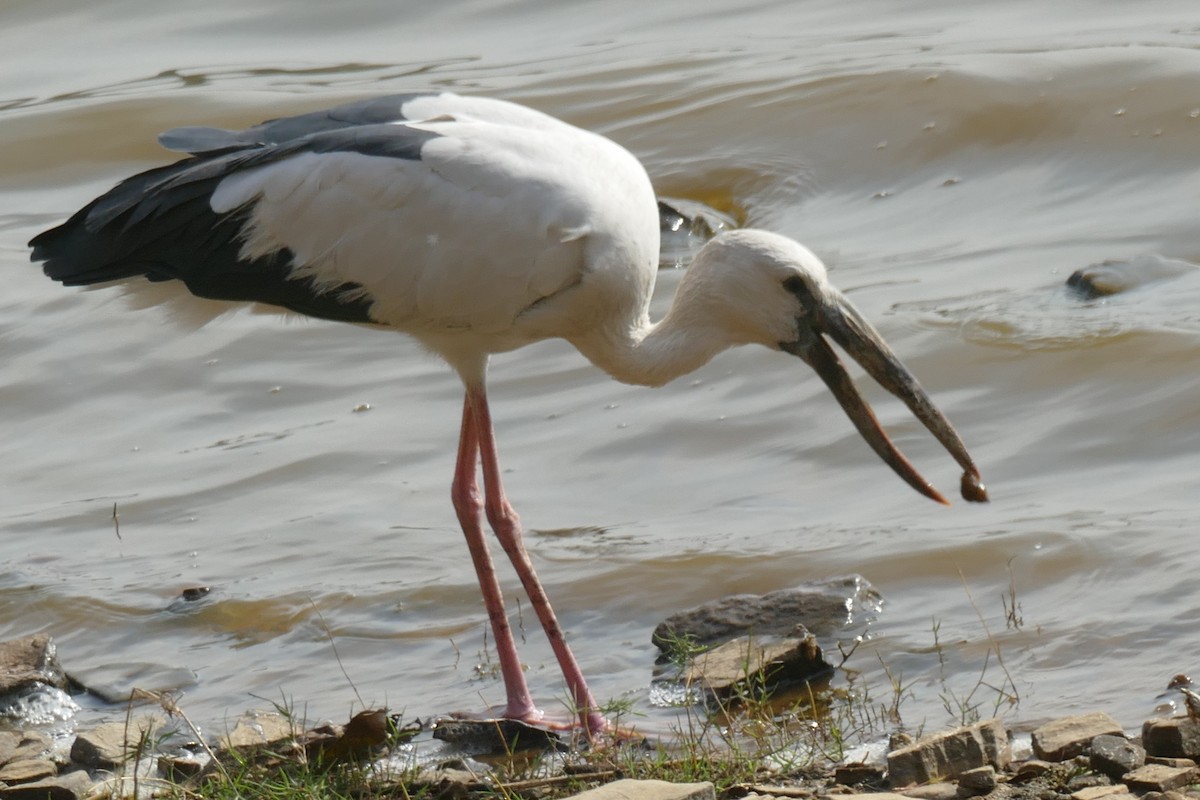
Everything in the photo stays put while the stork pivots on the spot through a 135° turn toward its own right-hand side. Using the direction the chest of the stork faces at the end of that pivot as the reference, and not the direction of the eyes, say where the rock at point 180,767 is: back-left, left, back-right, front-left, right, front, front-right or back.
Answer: front

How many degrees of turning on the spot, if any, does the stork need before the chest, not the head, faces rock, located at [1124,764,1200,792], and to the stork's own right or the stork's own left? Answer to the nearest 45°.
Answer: approximately 45° to the stork's own right

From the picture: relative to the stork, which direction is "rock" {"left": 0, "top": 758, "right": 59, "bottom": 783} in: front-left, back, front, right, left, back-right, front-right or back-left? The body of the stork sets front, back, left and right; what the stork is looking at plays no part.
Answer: back-right

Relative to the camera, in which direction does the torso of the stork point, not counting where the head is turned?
to the viewer's right

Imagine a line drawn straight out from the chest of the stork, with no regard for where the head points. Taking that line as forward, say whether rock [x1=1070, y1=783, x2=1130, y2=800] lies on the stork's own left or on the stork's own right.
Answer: on the stork's own right

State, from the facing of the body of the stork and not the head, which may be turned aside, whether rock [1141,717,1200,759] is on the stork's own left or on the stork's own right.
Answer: on the stork's own right

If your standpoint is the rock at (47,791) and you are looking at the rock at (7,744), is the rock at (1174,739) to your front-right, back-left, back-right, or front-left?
back-right

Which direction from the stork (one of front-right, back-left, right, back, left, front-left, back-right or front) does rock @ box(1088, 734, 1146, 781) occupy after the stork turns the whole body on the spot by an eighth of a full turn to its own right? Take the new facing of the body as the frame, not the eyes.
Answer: front

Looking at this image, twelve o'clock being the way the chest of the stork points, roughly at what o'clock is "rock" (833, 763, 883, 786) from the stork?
The rock is roughly at 2 o'clock from the stork.

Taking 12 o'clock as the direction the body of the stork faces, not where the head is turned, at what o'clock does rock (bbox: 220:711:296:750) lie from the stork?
The rock is roughly at 6 o'clock from the stork.

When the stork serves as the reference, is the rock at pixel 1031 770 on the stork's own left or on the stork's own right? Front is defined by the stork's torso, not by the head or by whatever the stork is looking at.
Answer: on the stork's own right

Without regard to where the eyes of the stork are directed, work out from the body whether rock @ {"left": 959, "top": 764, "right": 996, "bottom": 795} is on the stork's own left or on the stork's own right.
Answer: on the stork's own right

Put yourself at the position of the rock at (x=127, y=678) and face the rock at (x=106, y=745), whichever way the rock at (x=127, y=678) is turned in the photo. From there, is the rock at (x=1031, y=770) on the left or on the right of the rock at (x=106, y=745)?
left

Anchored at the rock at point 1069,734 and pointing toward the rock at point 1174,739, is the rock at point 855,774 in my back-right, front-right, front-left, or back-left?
back-right

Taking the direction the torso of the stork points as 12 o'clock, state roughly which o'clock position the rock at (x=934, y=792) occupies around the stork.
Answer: The rock is roughly at 2 o'clock from the stork.
